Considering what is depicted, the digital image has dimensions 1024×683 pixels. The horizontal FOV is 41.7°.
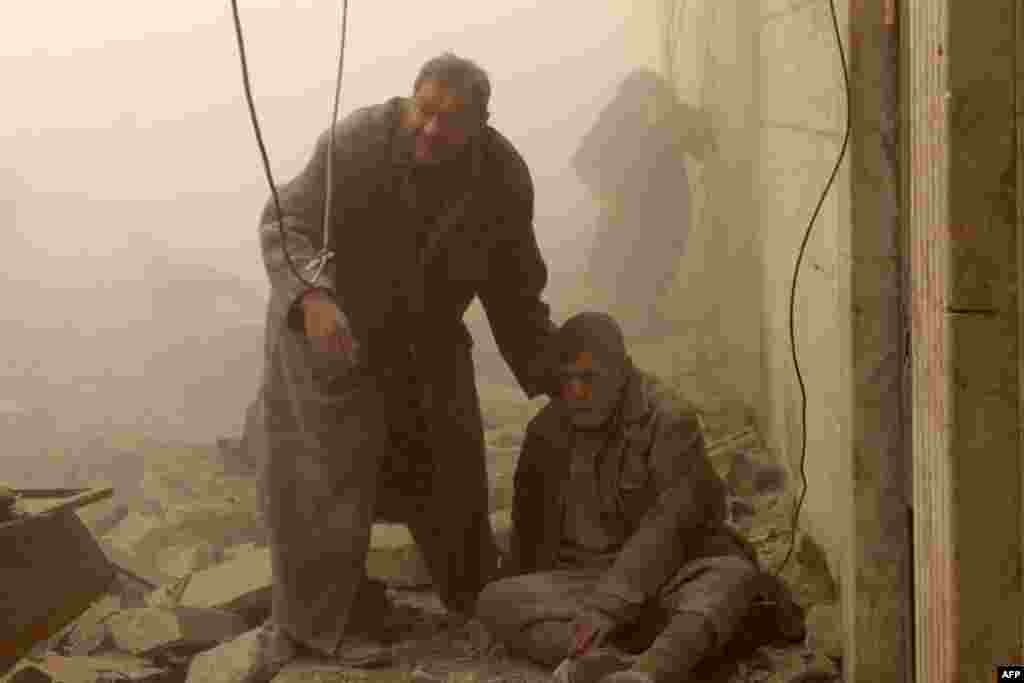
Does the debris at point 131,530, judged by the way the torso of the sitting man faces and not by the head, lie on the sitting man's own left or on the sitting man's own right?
on the sitting man's own right

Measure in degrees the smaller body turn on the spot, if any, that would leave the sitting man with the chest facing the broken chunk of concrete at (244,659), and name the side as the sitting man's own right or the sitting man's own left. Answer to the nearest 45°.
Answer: approximately 45° to the sitting man's own right

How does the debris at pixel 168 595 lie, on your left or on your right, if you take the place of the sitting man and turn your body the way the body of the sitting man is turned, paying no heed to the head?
on your right

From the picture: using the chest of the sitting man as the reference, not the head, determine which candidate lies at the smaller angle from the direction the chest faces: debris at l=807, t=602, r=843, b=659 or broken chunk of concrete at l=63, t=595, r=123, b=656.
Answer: the broken chunk of concrete

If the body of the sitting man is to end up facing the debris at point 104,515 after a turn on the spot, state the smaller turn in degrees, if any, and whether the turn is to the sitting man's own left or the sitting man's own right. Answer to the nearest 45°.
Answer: approximately 90° to the sitting man's own right

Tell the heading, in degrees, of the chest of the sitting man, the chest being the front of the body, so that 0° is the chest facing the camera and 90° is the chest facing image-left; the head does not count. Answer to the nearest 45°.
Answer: approximately 45°

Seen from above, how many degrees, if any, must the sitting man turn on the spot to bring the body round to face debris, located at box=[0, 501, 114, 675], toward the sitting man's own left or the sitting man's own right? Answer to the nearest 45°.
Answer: approximately 45° to the sitting man's own right

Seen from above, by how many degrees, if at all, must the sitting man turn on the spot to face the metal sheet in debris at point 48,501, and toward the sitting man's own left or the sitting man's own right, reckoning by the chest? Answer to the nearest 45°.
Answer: approximately 45° to the sitting man's own right

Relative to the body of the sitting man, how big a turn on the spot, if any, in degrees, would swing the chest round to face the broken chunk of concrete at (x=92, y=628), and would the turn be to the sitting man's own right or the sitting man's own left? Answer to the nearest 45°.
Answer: approximately 45° to the sitting man's own right

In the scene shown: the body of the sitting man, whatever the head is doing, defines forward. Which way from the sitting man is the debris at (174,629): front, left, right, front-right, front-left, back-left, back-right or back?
front-right
